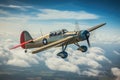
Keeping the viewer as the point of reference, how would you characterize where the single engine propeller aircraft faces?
facing the viewer and to the right of the viewer
